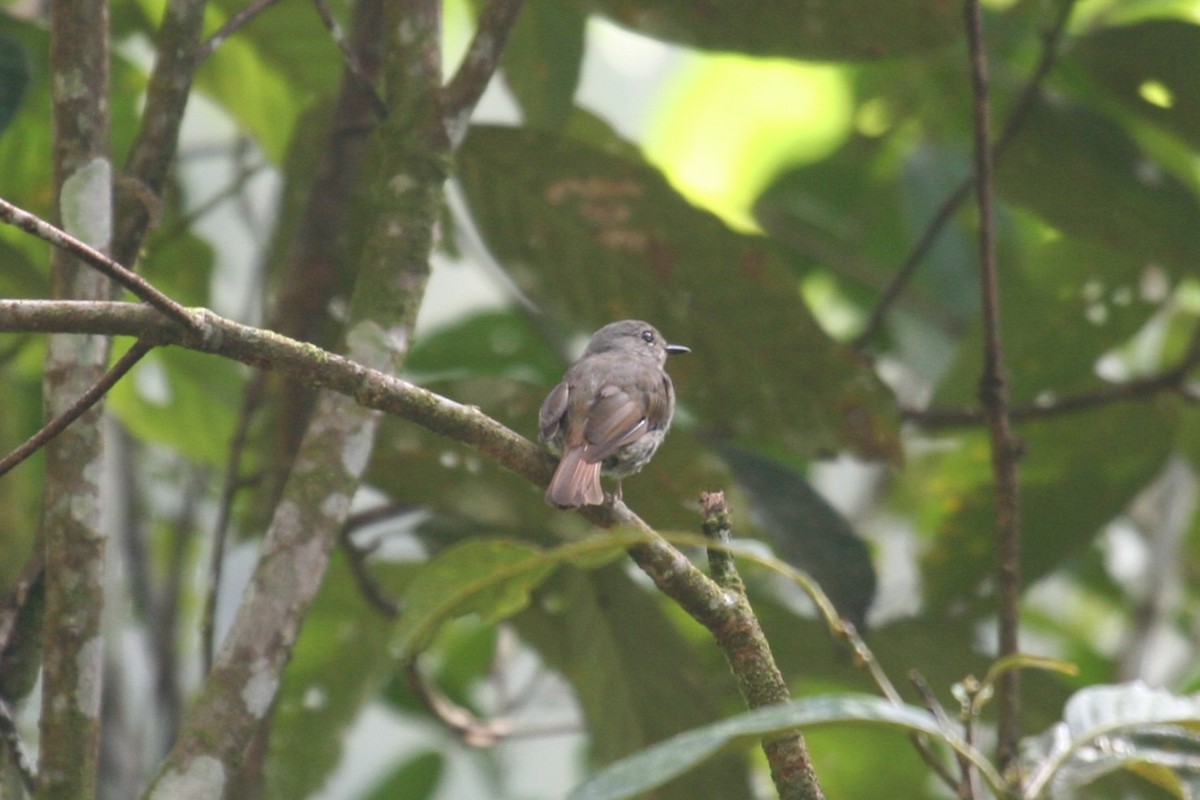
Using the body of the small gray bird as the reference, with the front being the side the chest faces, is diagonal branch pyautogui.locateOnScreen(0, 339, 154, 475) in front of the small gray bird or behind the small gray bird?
behind

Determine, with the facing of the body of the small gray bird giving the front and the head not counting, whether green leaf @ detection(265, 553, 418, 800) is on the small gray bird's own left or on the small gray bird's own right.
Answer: on the small gray bird's own left

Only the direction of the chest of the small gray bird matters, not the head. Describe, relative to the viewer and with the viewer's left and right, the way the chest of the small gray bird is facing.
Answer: facing away from the viewer and to the right of the viewer

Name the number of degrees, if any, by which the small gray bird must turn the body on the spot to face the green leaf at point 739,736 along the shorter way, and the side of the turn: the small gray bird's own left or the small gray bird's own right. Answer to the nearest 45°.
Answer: approximately 135° to the small gray bird's own right
